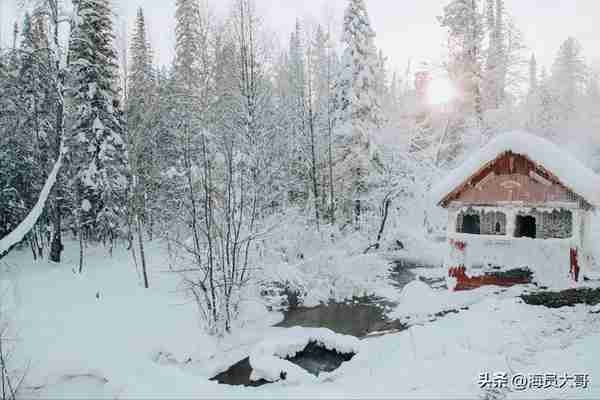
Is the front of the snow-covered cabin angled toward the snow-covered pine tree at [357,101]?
no

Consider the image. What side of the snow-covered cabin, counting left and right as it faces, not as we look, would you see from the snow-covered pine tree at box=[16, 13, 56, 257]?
right

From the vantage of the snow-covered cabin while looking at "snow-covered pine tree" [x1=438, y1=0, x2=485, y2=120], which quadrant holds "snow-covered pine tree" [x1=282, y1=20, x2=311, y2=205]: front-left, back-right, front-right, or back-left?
front-left

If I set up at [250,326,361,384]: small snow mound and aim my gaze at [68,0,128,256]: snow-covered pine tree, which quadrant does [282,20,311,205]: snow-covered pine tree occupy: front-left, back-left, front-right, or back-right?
front-right

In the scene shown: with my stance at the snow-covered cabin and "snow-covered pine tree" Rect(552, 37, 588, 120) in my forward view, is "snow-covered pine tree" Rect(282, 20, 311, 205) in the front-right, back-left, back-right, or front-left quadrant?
front-left

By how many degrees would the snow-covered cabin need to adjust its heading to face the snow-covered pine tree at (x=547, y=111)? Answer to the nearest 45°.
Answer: approximately 180°

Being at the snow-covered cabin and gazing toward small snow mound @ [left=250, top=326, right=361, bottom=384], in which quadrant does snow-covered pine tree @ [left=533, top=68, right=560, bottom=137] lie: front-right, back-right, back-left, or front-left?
back-right

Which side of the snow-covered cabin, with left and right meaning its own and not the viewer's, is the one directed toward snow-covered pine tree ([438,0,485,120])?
back

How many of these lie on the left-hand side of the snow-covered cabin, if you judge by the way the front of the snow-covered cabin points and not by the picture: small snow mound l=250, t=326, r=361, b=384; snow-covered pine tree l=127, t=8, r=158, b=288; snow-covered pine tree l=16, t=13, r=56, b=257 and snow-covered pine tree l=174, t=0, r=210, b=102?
0

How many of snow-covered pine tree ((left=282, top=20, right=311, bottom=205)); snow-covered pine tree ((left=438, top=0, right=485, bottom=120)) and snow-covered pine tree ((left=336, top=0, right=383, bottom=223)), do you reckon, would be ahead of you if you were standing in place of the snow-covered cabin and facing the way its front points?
0

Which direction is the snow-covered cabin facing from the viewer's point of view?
toward the camera

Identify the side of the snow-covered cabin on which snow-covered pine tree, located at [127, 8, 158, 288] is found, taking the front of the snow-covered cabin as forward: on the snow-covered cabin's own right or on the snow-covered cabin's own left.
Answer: on the snow-covered cabin's own right

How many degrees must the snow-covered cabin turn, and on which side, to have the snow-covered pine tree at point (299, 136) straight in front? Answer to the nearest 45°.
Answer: approximately 135° to its right

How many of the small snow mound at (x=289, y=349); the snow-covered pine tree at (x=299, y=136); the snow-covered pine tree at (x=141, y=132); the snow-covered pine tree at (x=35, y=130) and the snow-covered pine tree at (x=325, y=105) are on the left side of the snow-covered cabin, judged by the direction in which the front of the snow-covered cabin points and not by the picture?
0
